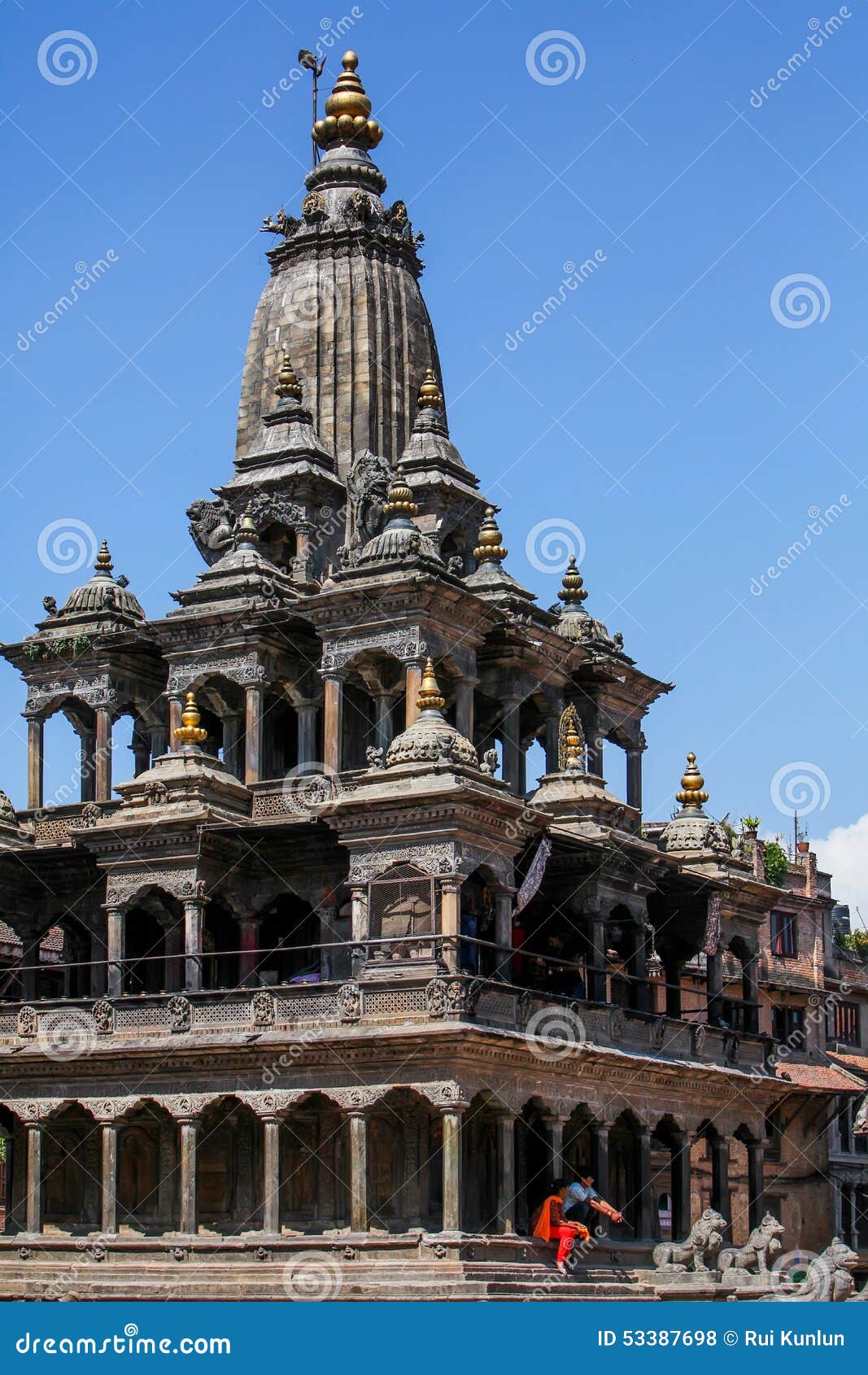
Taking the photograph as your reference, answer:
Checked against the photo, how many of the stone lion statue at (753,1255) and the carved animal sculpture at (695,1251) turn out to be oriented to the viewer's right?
2

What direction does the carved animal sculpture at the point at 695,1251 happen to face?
to the viewer's right

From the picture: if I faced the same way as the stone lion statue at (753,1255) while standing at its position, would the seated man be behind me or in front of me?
behind

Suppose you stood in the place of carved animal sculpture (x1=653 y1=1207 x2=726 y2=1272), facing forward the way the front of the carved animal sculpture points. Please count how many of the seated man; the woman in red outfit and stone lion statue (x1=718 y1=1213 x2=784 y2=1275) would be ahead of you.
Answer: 1

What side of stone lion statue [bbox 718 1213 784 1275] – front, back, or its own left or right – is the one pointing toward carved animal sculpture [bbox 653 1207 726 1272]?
back

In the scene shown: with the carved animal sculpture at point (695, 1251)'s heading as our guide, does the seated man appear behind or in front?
behind

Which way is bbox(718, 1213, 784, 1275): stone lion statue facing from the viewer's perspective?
to the viewer's right
